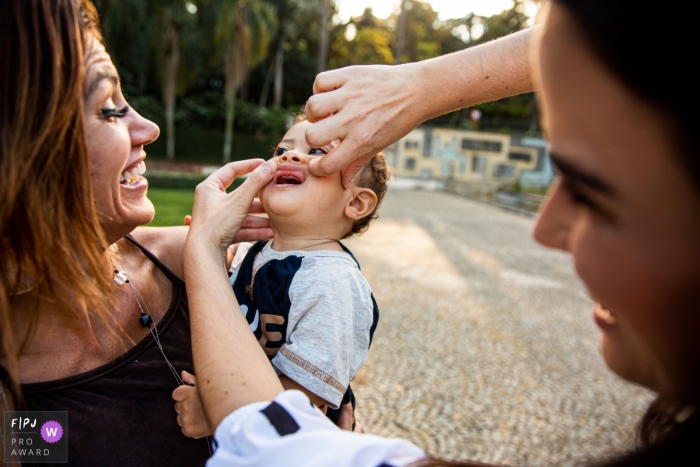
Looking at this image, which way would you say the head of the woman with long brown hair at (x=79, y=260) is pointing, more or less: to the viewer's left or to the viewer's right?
to the viewer's right

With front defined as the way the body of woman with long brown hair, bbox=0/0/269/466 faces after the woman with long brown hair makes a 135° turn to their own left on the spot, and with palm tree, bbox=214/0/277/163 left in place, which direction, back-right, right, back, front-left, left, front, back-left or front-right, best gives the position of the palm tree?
front

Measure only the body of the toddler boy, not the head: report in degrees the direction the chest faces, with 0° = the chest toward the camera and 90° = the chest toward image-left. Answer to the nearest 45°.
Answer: approximately 45°

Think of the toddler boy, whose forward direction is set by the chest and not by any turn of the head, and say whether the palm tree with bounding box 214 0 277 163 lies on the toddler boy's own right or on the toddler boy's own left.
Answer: on the toddler boy's own right
